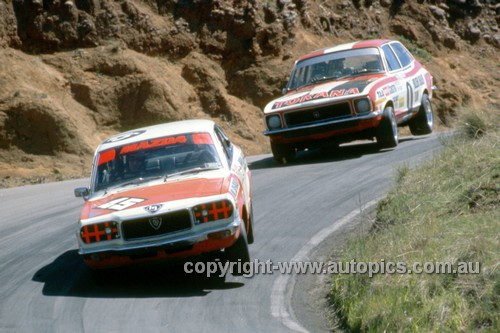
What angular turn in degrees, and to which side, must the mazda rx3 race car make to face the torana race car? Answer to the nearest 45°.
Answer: approximately 135° to its left

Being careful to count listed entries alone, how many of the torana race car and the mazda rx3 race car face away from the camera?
0

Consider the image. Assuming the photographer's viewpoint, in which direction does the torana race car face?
facing the viewer and to the left of the viewer

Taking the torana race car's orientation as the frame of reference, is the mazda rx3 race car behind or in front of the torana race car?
in front

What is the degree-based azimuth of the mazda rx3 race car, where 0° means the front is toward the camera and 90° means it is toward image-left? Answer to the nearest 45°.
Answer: approximately 0°
